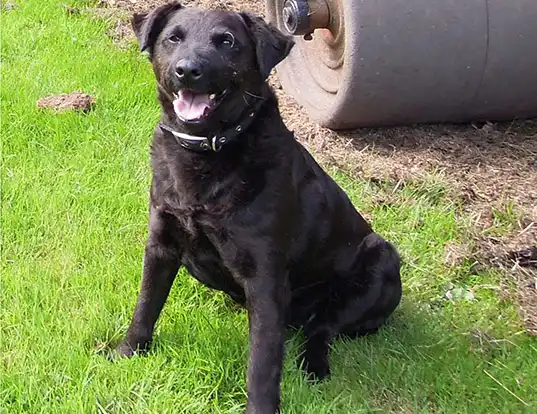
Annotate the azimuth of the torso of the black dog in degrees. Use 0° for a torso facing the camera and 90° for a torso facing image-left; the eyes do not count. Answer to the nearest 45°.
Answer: approximately 45°
